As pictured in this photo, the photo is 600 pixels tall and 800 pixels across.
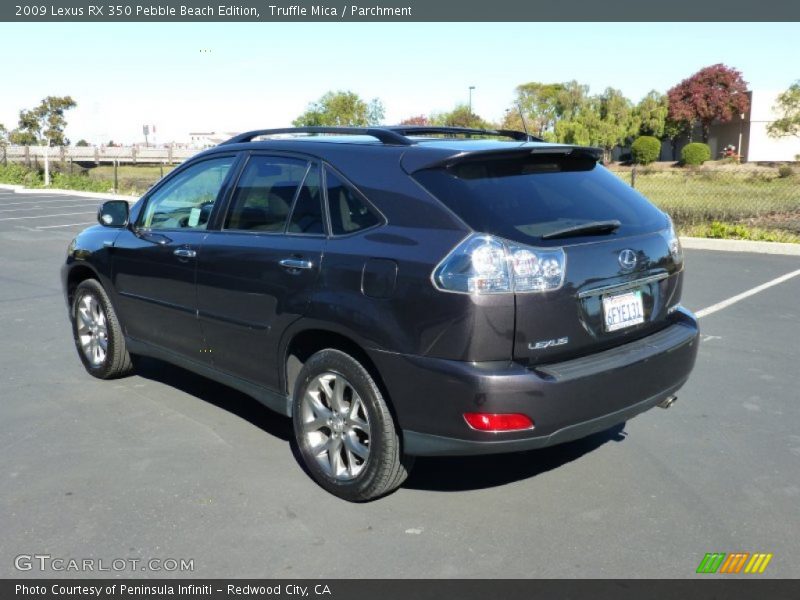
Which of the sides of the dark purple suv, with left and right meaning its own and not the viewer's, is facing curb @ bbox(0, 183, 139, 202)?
front

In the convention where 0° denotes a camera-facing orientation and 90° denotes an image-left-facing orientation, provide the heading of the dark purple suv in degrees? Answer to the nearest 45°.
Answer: approximately 135°

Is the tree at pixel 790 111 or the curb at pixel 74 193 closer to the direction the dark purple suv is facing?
the curb

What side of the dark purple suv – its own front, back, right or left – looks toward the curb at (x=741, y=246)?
right

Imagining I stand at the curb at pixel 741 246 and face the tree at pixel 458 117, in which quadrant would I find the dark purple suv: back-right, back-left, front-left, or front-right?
back-left

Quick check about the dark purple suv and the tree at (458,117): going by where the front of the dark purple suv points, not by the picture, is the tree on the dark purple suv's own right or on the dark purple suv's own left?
on the dark purple suv's own right

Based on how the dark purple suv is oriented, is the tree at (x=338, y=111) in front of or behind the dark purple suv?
in front

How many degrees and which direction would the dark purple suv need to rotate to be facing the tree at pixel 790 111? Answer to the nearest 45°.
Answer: approximately 90° to its right
